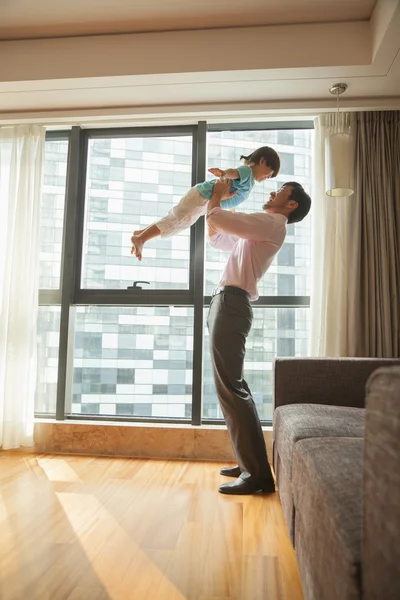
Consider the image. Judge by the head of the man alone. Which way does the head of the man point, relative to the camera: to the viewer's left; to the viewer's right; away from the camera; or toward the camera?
to the viewer's left

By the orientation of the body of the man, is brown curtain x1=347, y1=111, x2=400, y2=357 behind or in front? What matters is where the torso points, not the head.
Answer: behind

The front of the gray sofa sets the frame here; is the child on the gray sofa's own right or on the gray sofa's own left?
on the gray sofa's own right

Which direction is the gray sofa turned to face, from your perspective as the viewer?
facing to the left of the viewer

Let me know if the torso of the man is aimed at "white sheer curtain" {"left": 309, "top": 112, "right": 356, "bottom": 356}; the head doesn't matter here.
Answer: no

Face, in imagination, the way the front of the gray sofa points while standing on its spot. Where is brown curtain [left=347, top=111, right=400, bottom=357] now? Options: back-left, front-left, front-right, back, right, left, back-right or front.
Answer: right

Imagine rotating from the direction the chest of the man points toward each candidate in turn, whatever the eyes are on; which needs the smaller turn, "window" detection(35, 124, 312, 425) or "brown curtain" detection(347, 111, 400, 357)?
the window

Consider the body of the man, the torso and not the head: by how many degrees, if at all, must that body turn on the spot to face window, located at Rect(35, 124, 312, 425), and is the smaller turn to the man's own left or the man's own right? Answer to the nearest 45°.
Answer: approximately 45° to the man's own right

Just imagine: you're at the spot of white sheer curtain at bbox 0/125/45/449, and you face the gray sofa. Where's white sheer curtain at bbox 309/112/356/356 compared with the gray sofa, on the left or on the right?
left

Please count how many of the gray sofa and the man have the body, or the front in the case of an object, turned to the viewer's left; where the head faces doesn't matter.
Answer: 2

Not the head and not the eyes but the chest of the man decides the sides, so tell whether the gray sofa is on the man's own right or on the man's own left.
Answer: on the man's own left

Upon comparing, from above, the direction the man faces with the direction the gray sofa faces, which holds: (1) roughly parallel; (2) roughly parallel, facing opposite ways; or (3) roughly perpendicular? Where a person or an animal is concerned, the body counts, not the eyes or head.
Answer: roughly parallel

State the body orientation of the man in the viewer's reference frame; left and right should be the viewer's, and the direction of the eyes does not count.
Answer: facing to the left of the viewer

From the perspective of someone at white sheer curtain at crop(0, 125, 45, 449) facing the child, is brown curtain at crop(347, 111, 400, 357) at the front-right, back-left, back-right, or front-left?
front-left
